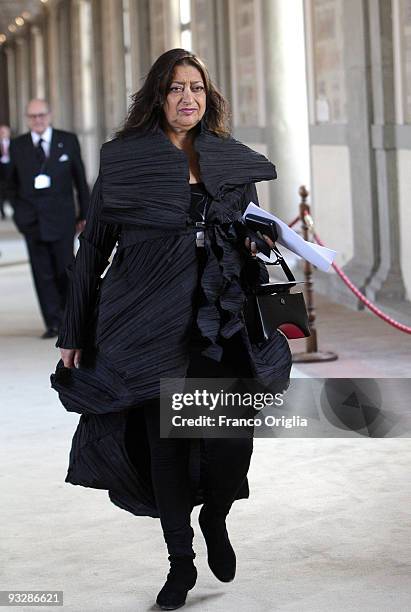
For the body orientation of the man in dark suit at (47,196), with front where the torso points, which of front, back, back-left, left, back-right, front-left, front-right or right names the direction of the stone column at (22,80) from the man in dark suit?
back

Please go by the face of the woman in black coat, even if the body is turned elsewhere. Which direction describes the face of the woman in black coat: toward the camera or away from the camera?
toward the camera

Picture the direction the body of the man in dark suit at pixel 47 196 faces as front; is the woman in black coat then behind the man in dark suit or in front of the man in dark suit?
in front

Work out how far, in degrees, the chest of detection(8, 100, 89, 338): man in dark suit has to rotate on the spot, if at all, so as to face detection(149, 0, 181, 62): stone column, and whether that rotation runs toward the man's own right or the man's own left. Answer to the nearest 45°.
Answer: approximately 180°

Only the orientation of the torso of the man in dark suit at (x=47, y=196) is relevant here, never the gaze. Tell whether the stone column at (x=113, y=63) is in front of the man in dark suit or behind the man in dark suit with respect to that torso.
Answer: behind

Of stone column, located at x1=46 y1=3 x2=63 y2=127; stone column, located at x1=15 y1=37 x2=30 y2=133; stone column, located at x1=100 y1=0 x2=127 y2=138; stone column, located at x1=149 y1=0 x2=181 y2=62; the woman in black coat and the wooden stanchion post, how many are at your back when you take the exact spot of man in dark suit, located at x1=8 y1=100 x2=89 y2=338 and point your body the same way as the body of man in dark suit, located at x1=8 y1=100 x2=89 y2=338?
4

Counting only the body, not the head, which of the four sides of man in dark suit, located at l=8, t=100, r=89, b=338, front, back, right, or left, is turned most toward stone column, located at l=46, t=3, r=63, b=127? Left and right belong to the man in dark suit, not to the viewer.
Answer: back

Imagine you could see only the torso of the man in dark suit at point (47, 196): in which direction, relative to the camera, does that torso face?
toward the camera

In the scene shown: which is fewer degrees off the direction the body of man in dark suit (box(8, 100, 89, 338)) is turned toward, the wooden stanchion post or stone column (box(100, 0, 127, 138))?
the wooden stanchion post

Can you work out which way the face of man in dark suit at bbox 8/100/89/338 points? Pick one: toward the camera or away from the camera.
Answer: toward the camera
